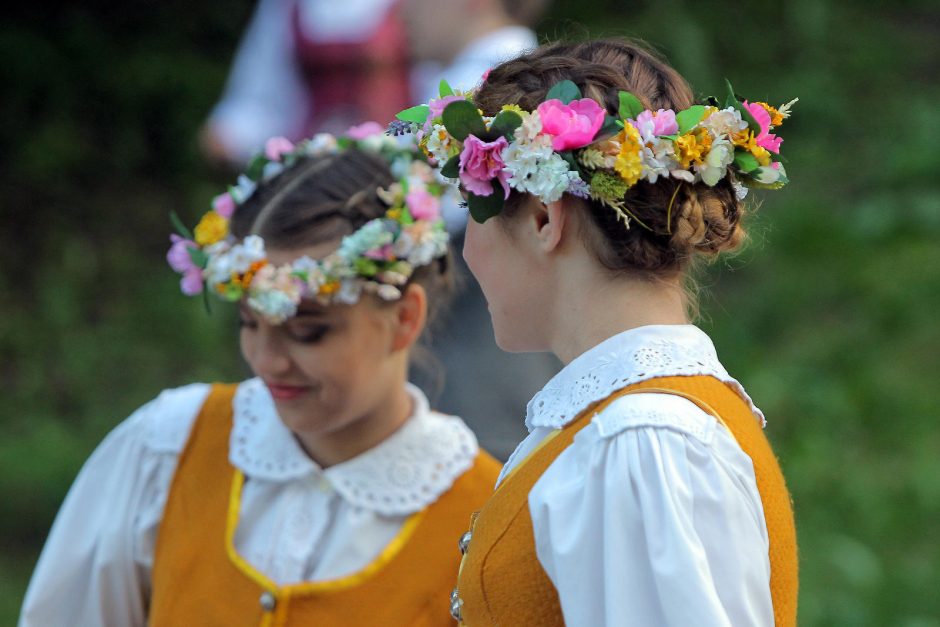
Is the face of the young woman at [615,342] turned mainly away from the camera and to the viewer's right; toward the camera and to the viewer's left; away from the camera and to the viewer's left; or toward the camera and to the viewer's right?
away from the camera and to the viewer's left

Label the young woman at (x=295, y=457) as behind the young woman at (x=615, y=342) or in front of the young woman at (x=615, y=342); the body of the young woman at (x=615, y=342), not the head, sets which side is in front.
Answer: in front

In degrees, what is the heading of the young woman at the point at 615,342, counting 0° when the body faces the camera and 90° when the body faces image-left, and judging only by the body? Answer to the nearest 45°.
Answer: approximately 90°
